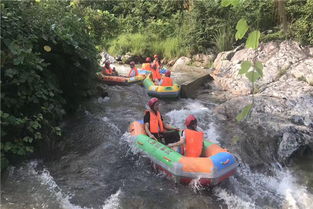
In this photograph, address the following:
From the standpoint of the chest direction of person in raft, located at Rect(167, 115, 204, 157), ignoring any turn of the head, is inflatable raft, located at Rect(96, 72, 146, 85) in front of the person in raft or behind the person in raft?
in front

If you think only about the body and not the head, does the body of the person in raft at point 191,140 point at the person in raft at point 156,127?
yes

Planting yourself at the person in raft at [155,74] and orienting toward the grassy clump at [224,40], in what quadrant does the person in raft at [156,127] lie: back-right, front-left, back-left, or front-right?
back-right

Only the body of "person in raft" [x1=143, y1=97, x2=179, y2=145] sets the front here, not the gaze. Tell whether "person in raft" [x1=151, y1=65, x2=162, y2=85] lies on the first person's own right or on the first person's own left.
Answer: on the first person's own left

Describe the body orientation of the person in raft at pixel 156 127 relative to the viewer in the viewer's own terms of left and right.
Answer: facing the viewer and to the right of the viewer

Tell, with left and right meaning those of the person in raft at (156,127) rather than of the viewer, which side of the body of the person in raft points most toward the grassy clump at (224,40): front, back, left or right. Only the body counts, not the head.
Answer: left

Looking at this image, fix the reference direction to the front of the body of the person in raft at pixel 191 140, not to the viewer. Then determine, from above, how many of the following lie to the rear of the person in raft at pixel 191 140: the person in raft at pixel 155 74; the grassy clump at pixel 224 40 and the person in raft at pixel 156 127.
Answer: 0

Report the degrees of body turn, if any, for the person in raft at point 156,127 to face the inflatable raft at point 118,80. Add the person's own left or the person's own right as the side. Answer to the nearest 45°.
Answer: approximately 135° to the person's own left

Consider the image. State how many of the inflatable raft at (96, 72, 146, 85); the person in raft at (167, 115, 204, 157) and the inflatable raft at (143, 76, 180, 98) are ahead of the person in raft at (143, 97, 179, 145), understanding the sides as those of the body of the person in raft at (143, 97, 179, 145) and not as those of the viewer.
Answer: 1

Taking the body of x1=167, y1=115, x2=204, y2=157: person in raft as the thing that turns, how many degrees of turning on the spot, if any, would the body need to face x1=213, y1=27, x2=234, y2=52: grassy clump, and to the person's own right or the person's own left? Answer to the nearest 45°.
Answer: approximately 45° to the person's own right

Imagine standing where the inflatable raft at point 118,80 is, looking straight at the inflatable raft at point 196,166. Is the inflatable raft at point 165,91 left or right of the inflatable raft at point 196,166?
left

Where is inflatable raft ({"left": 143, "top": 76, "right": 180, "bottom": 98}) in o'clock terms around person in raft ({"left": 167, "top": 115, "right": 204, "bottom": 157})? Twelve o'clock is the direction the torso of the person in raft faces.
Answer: The inflatable raft is roughly at 1 o'clock from the person in raft.

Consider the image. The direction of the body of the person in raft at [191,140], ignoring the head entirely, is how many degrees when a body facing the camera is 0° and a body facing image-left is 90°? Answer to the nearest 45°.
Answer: approximately 135°
